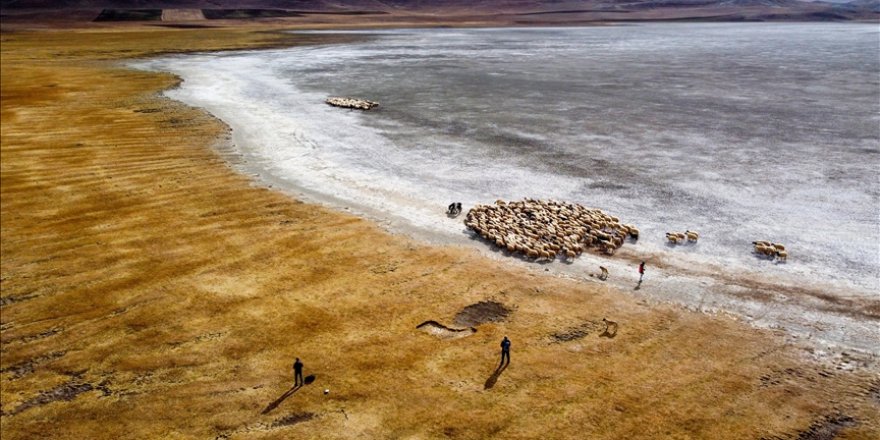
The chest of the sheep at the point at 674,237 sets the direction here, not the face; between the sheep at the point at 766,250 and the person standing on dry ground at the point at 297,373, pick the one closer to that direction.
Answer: the person standing on dry ground

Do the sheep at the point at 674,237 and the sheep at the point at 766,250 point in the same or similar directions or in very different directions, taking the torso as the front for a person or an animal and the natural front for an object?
same or similar directions

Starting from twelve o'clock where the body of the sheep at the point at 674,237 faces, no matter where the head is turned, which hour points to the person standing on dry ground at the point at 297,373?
The person standing on dry ground is roughly at 10 o'clock from the sheep.

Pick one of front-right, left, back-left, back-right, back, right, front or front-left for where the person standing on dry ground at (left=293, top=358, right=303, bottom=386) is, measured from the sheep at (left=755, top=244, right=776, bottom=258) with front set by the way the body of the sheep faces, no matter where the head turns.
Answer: front-left

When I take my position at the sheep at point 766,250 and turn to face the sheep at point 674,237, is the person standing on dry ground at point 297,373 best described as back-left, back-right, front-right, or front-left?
front-left

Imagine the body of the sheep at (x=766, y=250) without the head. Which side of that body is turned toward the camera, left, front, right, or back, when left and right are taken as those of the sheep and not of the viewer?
left

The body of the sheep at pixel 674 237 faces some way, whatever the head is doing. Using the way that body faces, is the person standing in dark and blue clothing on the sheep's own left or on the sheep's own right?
on the sheep's own left

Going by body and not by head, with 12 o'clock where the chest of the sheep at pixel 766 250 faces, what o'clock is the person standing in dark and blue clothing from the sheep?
The person standing in dark and blue clothing is roughly at 10 o'clock from the sheep.

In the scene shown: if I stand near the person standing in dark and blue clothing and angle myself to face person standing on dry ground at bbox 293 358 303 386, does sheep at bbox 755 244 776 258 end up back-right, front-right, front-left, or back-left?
back-right

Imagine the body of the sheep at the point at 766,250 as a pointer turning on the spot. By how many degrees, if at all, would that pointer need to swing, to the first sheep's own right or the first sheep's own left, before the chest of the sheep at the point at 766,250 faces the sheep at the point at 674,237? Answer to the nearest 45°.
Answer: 0° — it already faces it

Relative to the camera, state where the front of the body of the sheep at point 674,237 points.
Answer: to the viewer's left

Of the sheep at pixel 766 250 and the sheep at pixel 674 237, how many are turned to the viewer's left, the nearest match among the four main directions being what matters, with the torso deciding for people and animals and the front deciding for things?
2
